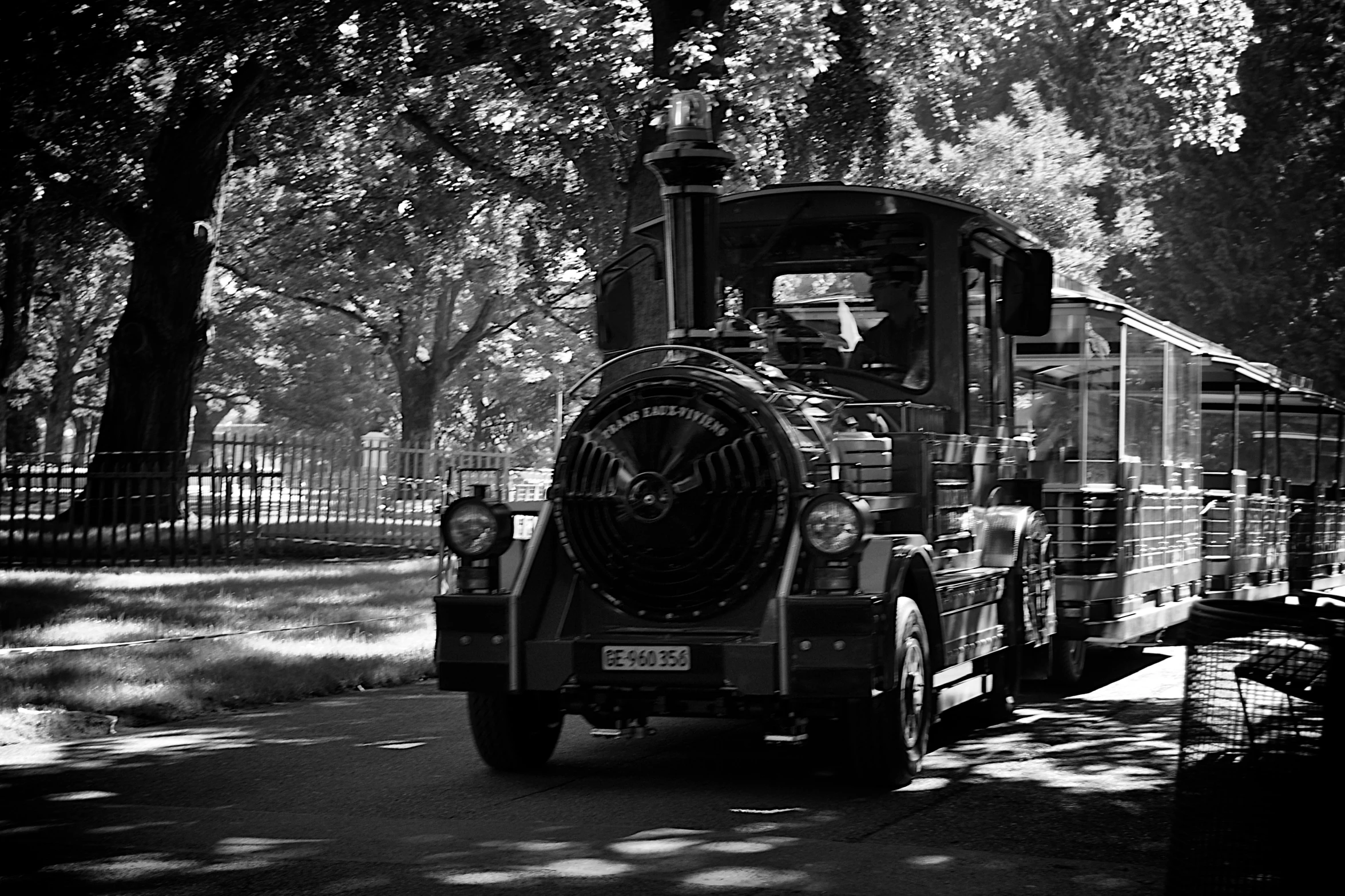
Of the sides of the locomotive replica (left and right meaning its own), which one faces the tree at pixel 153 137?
right

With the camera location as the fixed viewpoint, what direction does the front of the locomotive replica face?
facing the viewer and to the left of the viewer

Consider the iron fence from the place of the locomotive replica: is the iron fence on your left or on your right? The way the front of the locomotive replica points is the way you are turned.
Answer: on your right

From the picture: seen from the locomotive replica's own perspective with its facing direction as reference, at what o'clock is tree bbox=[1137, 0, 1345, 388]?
The tree is roughly at 5 o'clock from the locomotive replica.

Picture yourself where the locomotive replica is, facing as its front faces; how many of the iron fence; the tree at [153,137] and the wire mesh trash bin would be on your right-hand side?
2

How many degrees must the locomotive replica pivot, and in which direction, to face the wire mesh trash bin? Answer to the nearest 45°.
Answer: approximately 90° to its left

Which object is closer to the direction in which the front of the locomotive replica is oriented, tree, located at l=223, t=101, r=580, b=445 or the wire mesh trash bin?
the wire mesh trash bin

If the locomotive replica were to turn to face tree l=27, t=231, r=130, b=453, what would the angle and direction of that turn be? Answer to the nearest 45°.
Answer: approximately 90° to its right

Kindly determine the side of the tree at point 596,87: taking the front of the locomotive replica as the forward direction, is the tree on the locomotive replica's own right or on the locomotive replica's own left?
on the locomotive replica's own right

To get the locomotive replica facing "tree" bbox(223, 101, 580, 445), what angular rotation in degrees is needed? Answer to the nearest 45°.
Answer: approximately 135° to its right
